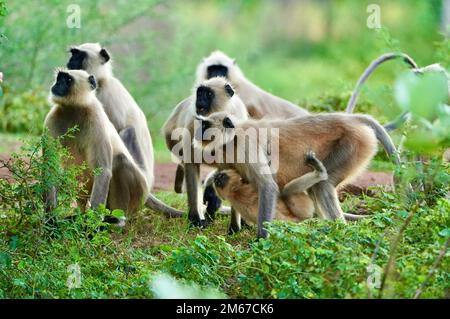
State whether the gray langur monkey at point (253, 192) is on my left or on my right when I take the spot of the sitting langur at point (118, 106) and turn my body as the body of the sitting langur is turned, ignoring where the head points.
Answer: on my left

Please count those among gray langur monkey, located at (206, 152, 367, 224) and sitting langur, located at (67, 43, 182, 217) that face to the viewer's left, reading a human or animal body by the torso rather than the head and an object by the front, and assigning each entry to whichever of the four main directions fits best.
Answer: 2

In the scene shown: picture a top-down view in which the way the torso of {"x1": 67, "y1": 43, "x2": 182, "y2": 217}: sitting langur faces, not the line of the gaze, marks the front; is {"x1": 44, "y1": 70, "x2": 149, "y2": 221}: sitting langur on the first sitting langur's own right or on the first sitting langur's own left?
on the first sitting langur's own left

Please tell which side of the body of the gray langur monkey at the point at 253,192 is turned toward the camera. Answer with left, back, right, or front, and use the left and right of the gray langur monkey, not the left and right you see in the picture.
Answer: left

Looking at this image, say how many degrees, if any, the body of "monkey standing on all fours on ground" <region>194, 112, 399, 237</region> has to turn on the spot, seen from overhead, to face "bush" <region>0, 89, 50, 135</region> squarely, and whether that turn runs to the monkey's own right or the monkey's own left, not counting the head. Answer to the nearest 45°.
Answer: approximately 45° to the monkey's own right

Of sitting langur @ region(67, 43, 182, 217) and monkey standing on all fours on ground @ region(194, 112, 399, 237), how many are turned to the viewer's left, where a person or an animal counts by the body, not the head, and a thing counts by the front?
2

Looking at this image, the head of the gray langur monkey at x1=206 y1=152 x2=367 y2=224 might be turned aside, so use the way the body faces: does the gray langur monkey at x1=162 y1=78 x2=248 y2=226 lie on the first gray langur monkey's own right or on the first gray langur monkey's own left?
on the first gray langur monkey's own right

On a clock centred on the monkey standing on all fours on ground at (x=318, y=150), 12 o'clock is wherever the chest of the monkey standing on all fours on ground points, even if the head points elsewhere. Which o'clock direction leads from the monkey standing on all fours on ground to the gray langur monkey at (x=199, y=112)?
The gray langur monkey is roughly at 1 o'clock from the monkey standing on all fours on ground.

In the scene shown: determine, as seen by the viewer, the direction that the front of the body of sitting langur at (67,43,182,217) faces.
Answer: to the viewer's left

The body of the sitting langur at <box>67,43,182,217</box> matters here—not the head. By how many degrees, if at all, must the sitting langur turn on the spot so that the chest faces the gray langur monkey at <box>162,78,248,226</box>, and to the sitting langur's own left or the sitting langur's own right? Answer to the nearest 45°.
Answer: approximately 135° to the sitting langur's own left

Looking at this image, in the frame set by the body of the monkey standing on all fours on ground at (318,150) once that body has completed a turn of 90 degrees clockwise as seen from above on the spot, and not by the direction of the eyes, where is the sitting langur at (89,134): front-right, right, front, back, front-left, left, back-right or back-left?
left

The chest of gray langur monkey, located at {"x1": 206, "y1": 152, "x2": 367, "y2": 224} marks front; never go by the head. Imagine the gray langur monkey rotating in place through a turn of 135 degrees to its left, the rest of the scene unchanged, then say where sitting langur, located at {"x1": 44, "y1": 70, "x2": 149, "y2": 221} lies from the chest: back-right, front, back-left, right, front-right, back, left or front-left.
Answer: back-right

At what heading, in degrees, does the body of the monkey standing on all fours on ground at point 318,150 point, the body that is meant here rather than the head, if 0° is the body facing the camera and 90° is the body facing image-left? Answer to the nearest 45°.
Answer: approximately 90°
